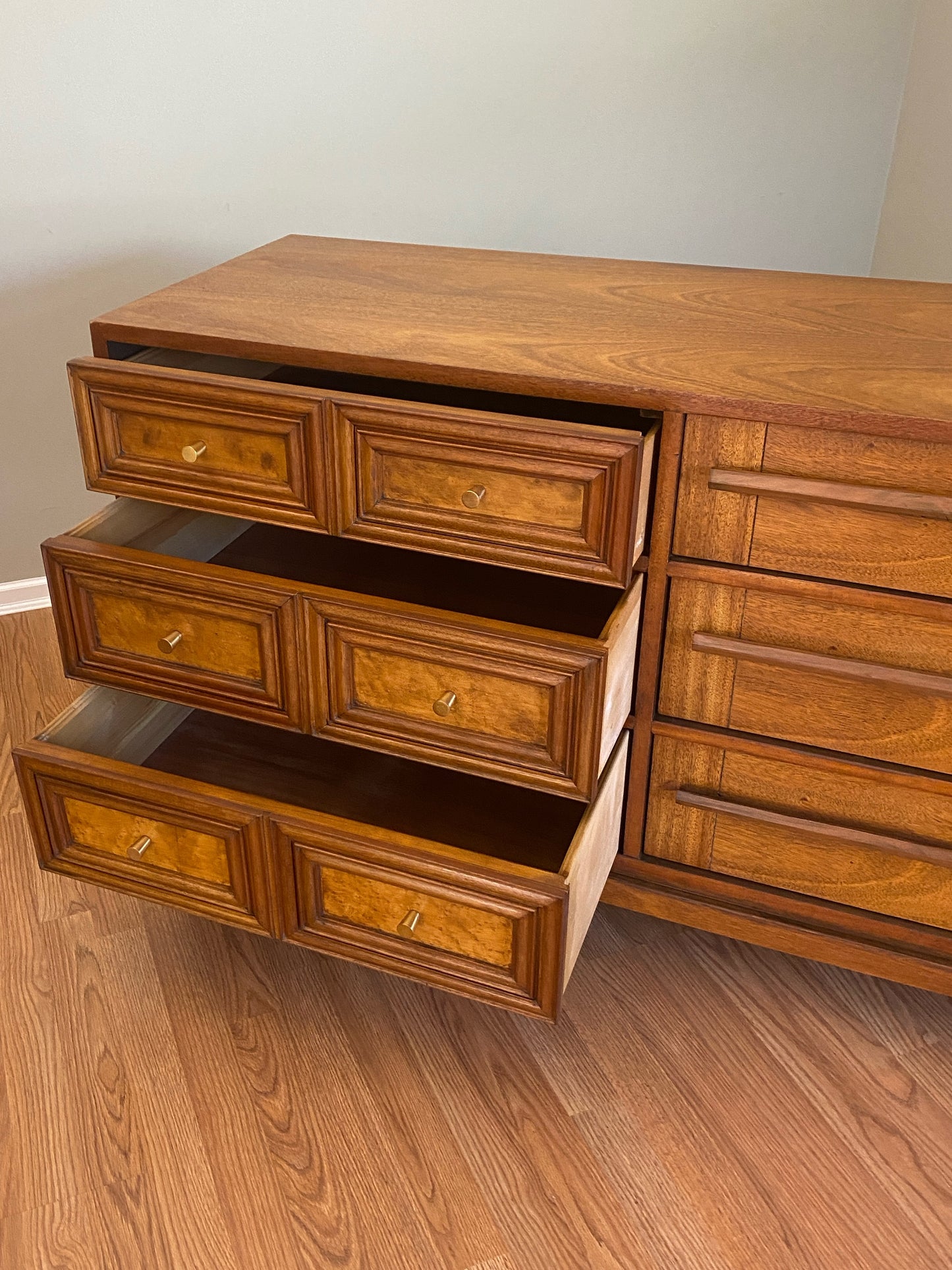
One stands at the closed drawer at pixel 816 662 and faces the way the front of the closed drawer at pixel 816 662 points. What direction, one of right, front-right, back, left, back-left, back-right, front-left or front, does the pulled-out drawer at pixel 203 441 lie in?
right

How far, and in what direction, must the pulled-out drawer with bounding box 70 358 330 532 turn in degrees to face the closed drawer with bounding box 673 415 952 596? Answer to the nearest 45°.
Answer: approximately 90° to its left

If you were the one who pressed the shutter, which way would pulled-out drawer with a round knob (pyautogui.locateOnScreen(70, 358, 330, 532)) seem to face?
facing the viewer and to the left of the viewer

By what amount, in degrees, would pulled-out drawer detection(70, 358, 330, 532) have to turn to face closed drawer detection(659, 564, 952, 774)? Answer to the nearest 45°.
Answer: approximately 90° to its left

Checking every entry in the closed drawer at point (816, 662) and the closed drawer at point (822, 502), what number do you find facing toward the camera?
2

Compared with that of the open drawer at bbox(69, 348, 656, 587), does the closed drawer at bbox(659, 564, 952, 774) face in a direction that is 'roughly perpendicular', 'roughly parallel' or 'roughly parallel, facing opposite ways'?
roughly parallel

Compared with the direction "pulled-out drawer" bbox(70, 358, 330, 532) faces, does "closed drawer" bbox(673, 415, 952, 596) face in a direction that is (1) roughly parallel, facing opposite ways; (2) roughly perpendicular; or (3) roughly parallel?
roughly parallel

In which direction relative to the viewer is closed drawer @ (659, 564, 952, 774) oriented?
toward the camera

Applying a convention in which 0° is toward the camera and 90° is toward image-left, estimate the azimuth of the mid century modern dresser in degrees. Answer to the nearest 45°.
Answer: approximately 45°
